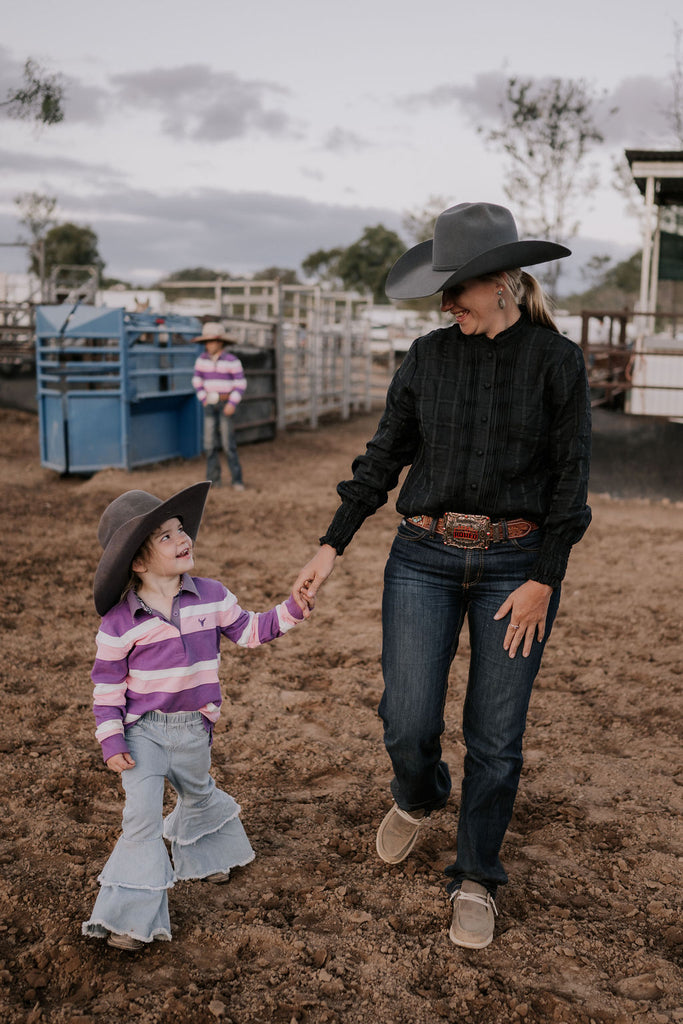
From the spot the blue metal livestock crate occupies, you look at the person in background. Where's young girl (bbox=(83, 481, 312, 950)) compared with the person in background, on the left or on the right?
right

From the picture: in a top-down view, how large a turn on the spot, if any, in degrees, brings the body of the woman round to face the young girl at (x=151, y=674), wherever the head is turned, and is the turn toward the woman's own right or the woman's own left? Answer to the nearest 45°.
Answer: approximately 90° to the woman's own right

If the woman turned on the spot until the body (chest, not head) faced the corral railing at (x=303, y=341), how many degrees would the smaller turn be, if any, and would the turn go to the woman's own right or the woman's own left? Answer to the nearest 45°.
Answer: approximately 180°

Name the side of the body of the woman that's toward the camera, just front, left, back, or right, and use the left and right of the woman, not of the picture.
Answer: front

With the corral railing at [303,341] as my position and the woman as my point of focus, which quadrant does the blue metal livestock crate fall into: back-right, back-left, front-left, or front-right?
front-right

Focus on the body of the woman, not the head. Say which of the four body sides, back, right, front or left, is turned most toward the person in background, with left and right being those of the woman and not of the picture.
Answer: back

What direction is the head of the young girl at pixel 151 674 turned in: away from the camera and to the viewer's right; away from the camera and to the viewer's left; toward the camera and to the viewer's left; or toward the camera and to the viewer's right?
toward the camera and to the viewer's right
